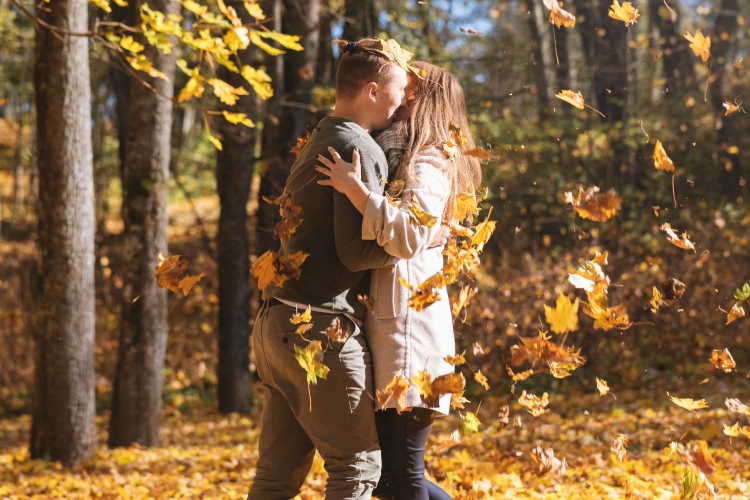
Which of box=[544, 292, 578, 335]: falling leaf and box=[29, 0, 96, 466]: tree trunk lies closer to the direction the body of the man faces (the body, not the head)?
the falling leaf

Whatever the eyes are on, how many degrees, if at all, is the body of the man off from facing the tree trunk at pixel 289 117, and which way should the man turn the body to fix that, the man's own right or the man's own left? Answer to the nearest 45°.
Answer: approximately 45° to the man's own left

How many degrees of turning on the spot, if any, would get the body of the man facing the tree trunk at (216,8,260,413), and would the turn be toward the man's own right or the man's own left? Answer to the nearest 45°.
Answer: approximately 45° to the man's own left

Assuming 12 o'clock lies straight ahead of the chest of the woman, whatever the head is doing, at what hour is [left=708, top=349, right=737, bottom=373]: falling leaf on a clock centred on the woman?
The falling leaf is roughly at 5 o'clock from the woman.

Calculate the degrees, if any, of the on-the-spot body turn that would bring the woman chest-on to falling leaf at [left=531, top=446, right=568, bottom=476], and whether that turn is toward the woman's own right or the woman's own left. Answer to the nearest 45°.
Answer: approximately 135° to the woman's own right

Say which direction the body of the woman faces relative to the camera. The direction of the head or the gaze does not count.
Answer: to the viewer's left

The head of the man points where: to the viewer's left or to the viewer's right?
to the viewer's right

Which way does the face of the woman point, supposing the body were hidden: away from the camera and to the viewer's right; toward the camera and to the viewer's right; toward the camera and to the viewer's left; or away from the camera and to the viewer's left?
away from the camera and to the viewer's left

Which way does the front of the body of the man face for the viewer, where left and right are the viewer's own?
facing away from the viewer and to the right of the viewer

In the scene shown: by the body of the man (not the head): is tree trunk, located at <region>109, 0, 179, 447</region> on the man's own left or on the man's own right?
on the man's own left

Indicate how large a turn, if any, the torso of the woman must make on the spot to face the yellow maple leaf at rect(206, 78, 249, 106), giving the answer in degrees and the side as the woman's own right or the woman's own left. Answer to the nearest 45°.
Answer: approximately 45° to the woman's own right

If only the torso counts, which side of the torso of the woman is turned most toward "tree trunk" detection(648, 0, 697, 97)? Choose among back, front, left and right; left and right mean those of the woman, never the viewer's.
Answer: right

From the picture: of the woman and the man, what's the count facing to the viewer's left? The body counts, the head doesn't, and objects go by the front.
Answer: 1
